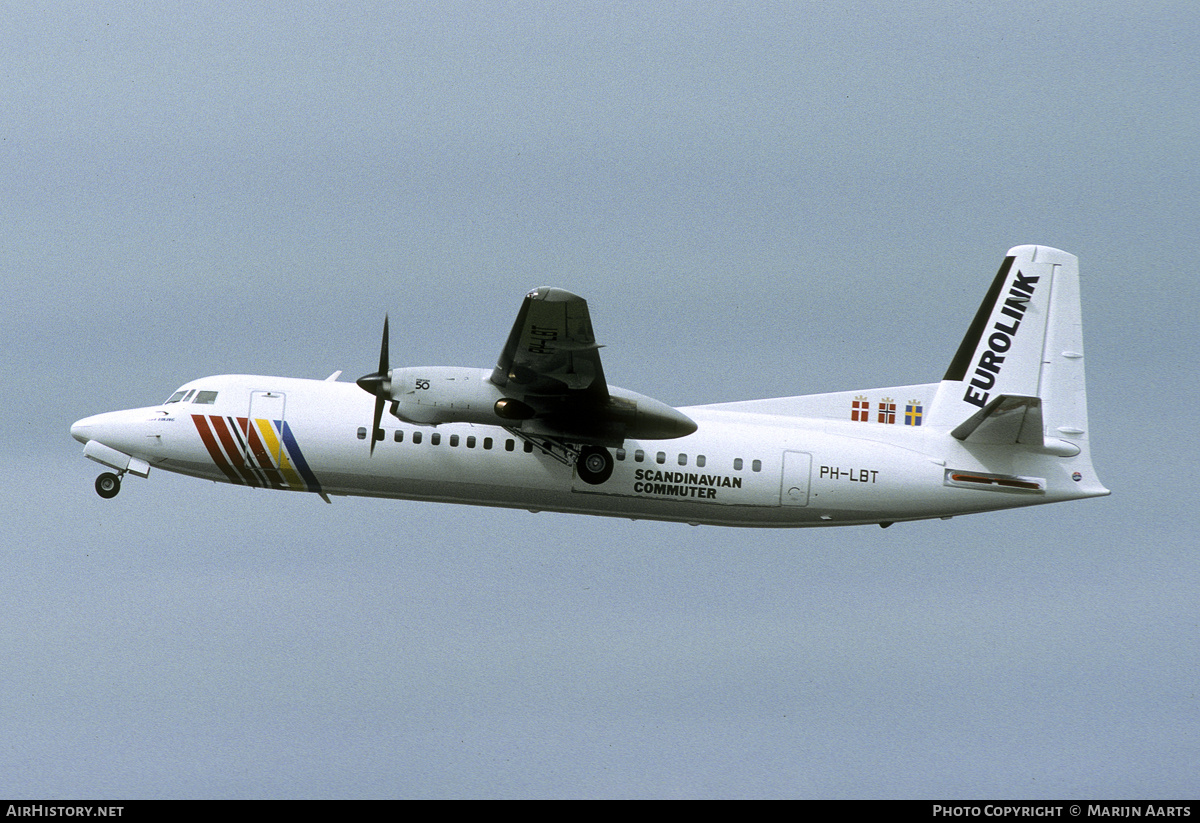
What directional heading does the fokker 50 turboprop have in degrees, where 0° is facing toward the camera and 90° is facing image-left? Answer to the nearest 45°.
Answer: approximately 90°
